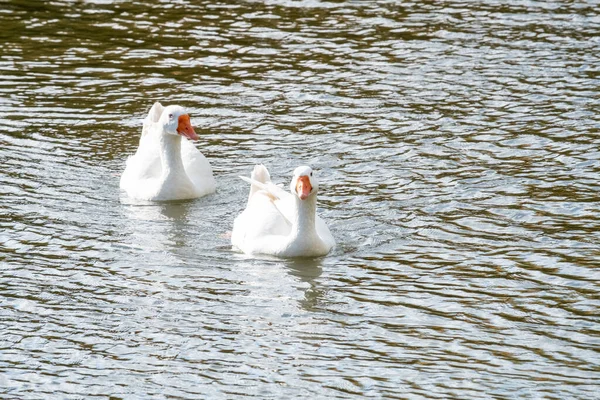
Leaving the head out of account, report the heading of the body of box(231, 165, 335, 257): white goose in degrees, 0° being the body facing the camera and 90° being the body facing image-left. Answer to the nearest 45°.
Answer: approximately 315°

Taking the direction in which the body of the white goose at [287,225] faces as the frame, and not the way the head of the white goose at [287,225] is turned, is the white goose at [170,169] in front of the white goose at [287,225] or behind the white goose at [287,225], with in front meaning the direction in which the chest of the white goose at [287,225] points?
behind
